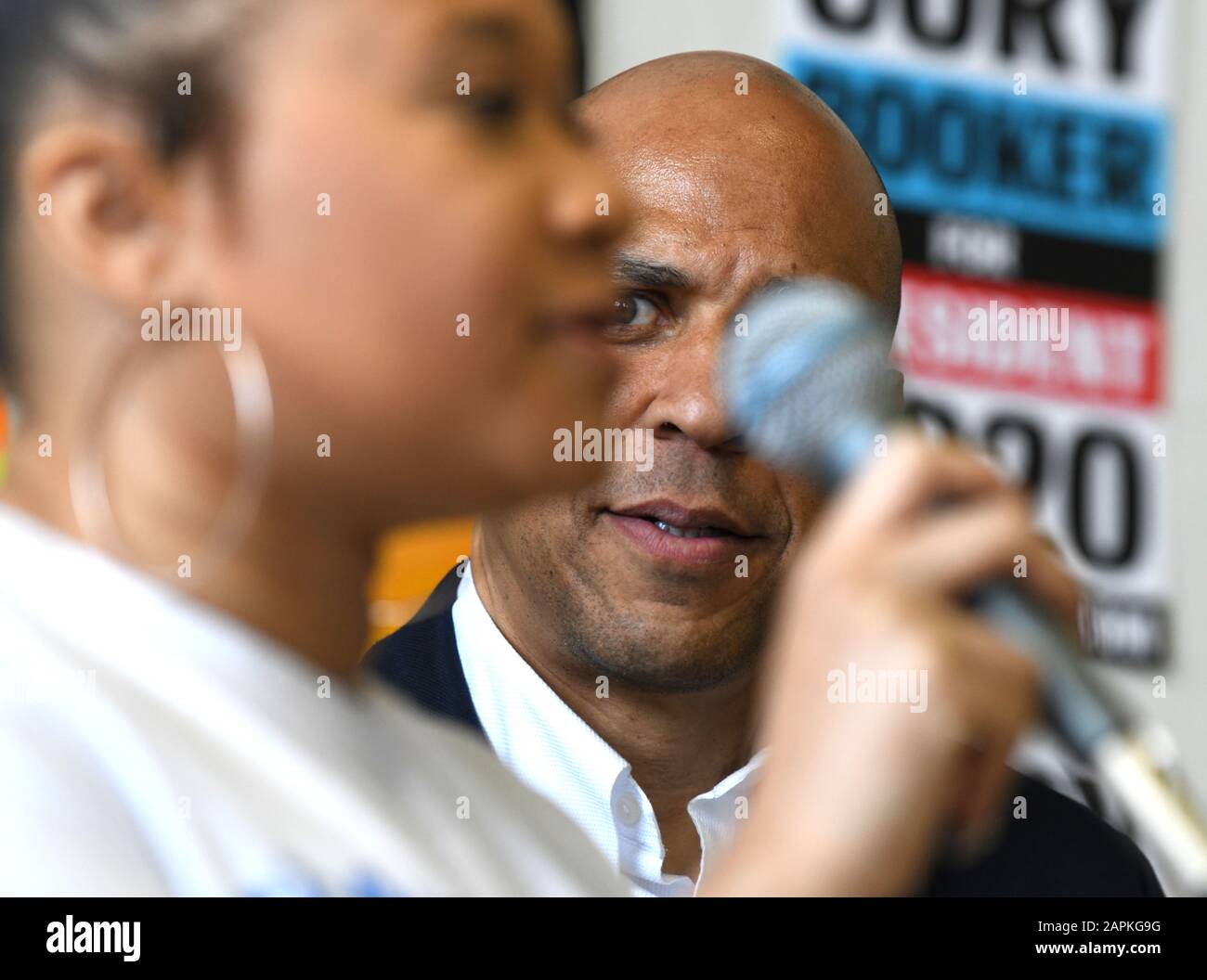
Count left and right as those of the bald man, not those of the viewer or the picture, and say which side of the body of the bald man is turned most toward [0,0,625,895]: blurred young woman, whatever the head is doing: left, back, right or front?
front

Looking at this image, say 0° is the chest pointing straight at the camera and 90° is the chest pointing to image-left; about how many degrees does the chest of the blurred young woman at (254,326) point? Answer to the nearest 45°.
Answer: approximately 270°

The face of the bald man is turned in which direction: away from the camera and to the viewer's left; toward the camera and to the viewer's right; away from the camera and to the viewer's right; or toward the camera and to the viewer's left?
toward the camera and to the viewer's left

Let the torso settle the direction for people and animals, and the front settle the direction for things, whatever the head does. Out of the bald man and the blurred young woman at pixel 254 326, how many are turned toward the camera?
1

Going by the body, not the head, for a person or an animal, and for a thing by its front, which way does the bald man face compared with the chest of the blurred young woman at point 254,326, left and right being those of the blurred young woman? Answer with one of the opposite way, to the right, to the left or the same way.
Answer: to the right

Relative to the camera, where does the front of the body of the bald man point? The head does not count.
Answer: toward the camera

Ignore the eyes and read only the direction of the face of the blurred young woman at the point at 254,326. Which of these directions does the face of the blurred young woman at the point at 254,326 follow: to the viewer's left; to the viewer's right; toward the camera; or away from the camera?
to the viewer's right

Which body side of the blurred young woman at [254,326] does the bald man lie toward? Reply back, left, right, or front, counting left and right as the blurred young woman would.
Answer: left
